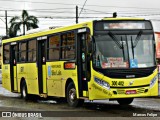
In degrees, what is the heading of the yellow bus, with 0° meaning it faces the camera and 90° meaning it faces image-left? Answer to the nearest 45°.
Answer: approximately 315°
